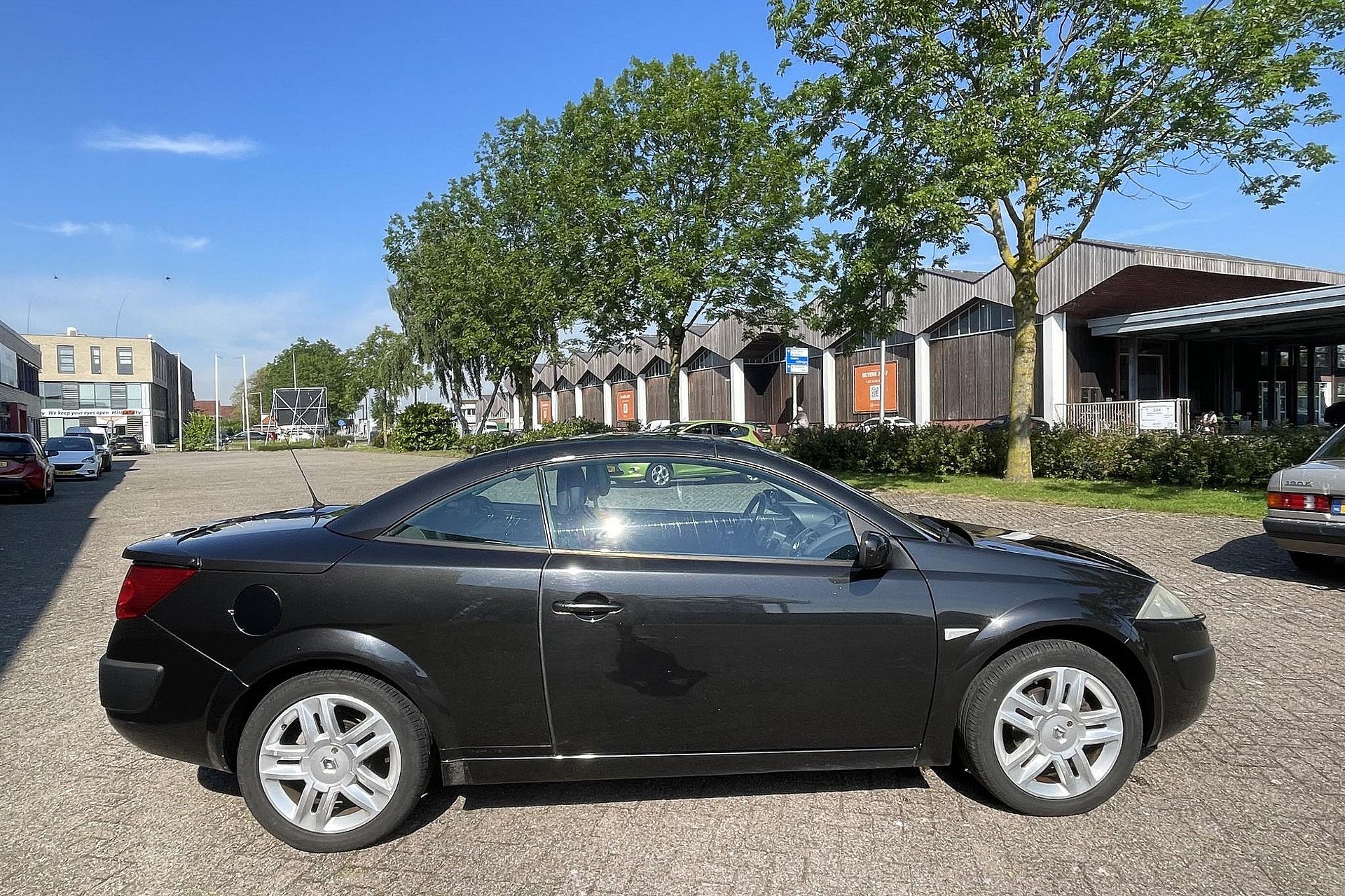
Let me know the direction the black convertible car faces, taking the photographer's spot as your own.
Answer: facing to the right of the viewer

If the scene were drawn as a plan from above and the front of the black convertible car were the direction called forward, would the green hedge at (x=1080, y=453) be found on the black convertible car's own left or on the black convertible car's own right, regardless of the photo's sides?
on the black convertible car's own left

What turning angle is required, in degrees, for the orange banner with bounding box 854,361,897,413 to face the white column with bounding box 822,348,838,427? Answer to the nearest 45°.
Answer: approximately 90° to its right

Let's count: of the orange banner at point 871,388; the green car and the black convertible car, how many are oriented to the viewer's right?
1

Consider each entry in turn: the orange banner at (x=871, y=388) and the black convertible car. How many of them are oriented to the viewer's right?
1

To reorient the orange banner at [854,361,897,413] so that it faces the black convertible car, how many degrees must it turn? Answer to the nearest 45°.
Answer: approximately 45° to its left

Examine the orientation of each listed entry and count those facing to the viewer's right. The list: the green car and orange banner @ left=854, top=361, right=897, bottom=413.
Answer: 0

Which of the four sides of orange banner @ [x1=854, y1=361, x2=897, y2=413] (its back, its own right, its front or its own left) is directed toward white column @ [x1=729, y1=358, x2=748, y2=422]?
right

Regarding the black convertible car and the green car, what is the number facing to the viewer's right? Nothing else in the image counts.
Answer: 1

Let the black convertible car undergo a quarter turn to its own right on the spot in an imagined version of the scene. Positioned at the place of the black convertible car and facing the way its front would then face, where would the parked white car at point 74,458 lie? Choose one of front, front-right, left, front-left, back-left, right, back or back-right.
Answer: back-right
